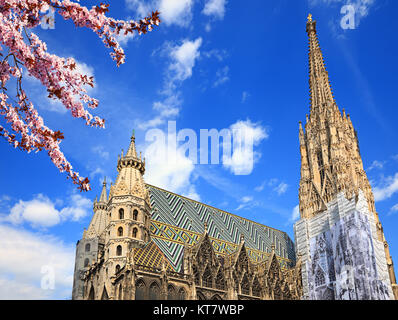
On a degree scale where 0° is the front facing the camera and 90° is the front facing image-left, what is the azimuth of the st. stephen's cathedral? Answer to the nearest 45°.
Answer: approximately 45°
